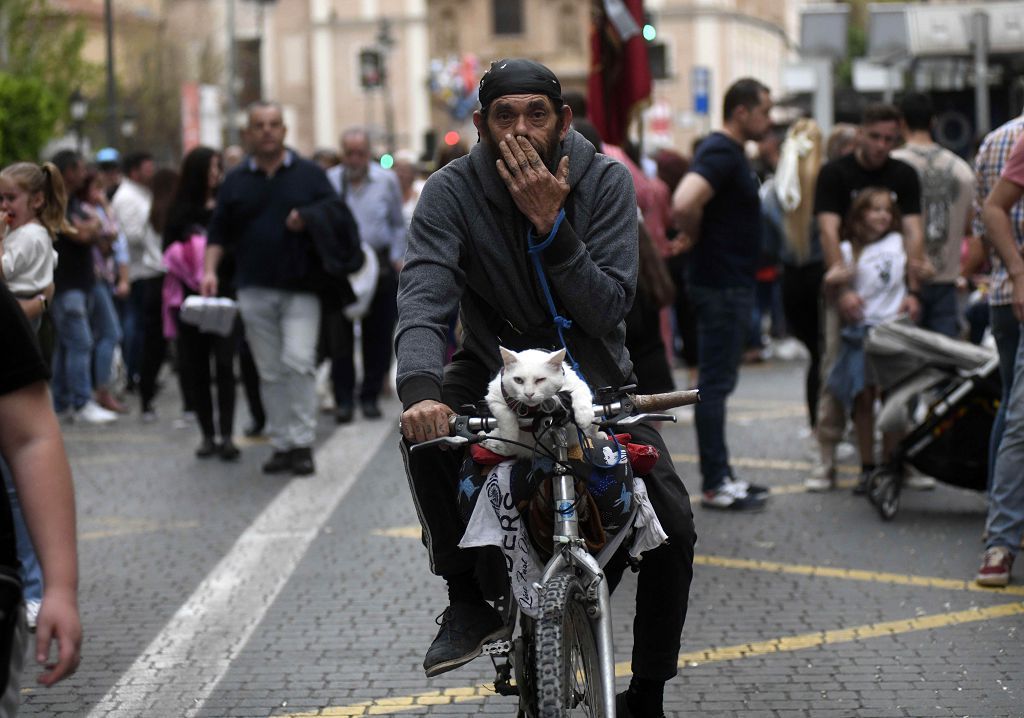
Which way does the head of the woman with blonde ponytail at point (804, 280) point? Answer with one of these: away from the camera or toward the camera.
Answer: away from the camera

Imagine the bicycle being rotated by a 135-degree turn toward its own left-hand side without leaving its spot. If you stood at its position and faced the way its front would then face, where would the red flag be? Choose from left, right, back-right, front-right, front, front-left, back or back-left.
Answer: front-left

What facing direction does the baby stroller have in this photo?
to the viewer's left

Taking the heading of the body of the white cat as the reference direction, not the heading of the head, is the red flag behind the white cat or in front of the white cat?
behind

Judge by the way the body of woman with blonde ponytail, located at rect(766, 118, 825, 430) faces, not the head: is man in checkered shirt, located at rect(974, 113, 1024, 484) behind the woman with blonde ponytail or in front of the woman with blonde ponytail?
behind

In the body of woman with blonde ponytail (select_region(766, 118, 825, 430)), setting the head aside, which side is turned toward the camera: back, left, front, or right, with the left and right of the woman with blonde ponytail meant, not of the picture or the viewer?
back

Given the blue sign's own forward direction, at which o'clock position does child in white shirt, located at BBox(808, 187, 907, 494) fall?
The child in white shirt is roughly at 12 o'clock from the blue sign.
